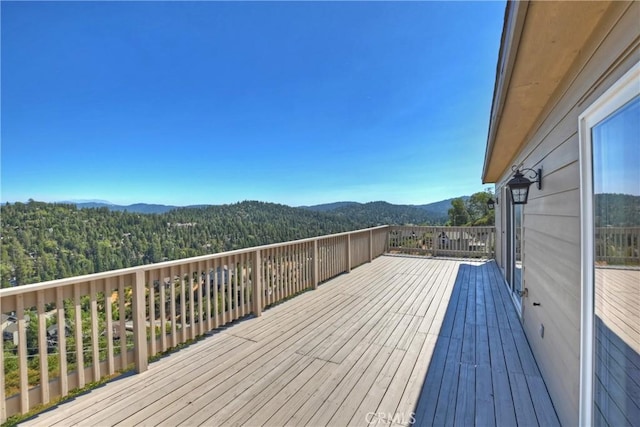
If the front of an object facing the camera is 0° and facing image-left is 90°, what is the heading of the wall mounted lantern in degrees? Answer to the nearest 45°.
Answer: approximately 90°
